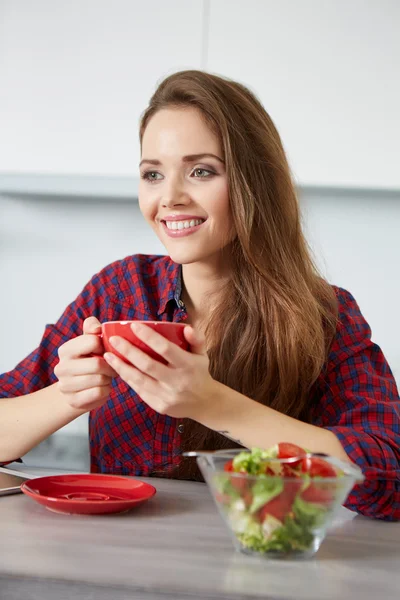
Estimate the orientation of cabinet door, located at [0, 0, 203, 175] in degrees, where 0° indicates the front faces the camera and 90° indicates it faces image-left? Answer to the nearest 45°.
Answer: approximately 0°

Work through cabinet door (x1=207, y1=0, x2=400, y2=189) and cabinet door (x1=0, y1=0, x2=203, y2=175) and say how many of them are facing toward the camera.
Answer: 2

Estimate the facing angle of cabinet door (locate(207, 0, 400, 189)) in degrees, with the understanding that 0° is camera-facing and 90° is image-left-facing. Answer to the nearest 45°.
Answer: approximately 0°

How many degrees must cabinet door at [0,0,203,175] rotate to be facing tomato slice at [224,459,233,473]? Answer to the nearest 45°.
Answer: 0° — it already faces it

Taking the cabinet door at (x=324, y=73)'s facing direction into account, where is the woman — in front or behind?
in front

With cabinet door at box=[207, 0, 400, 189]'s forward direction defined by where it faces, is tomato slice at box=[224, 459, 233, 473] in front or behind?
in front

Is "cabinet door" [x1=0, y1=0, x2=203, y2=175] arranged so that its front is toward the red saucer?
yes

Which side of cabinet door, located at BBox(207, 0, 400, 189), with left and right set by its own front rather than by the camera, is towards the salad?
front

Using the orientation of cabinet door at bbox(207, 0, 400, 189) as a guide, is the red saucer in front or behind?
in front

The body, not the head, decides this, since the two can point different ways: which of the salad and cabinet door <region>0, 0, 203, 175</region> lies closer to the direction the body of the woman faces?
the salad
